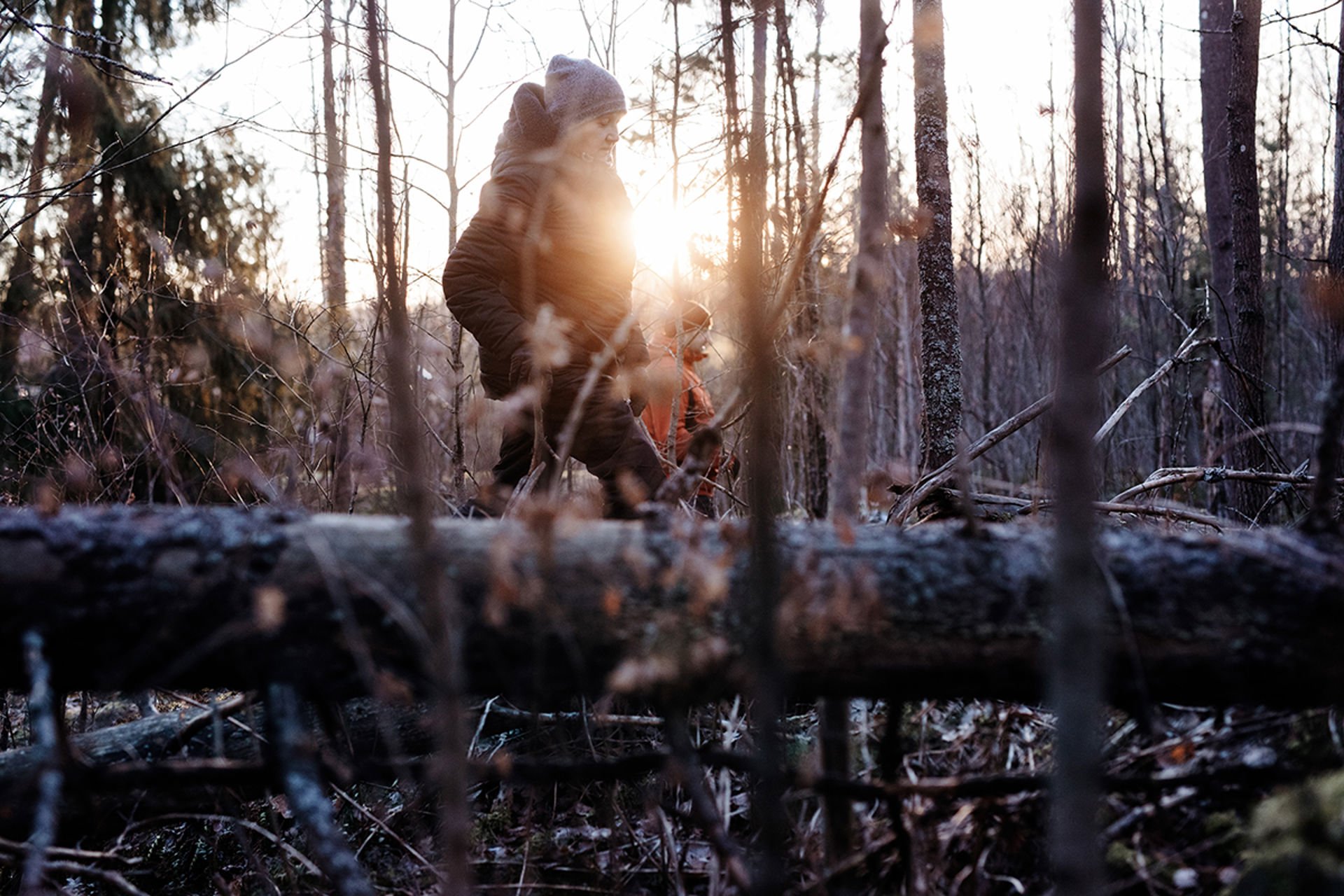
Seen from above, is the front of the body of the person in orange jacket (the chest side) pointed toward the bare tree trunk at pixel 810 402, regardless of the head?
no

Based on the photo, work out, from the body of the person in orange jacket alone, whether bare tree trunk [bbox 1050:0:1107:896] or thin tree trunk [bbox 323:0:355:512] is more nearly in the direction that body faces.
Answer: the bare tree trunk

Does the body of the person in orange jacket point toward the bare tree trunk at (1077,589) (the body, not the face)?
no

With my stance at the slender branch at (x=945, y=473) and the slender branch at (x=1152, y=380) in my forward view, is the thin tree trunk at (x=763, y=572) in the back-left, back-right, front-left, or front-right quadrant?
back-right

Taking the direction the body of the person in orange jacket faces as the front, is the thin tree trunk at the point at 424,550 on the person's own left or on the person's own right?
on the person's own right

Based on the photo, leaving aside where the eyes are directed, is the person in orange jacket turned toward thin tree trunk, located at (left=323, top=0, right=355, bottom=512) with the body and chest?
no

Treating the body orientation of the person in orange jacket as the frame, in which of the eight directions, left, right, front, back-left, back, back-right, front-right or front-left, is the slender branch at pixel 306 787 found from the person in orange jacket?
right

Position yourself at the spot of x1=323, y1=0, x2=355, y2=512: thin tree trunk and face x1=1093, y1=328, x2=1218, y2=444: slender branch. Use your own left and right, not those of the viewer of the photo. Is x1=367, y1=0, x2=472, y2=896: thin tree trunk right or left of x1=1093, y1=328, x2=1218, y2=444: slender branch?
right

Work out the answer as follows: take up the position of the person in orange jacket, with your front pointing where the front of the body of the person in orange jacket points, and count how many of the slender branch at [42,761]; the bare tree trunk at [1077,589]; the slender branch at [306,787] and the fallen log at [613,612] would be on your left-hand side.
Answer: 0

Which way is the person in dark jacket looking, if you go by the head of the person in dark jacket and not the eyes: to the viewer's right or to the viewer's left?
to the viewer's right

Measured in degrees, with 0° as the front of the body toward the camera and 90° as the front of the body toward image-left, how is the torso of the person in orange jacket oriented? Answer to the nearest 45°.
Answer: approximately 270°
